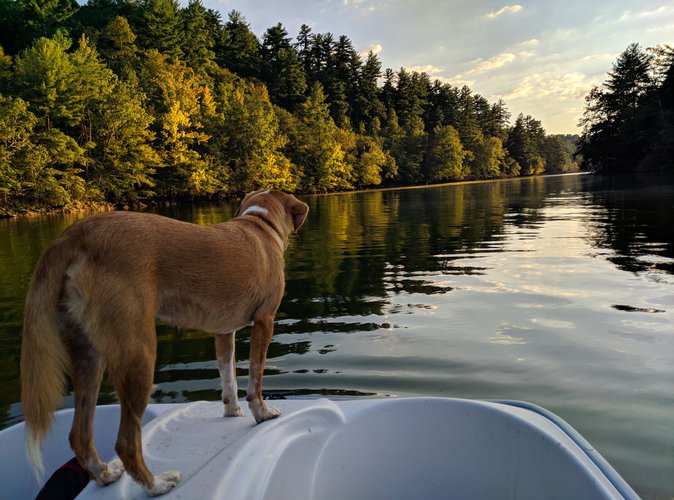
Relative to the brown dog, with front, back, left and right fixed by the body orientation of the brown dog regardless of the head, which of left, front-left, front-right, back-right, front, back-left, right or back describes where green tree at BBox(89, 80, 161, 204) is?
front-left

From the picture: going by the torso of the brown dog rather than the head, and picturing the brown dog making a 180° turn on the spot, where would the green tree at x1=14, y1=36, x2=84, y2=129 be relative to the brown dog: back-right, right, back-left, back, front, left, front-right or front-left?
back-right

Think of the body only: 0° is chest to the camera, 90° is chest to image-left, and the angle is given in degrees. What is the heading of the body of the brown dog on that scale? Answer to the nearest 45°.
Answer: approximately 225°
